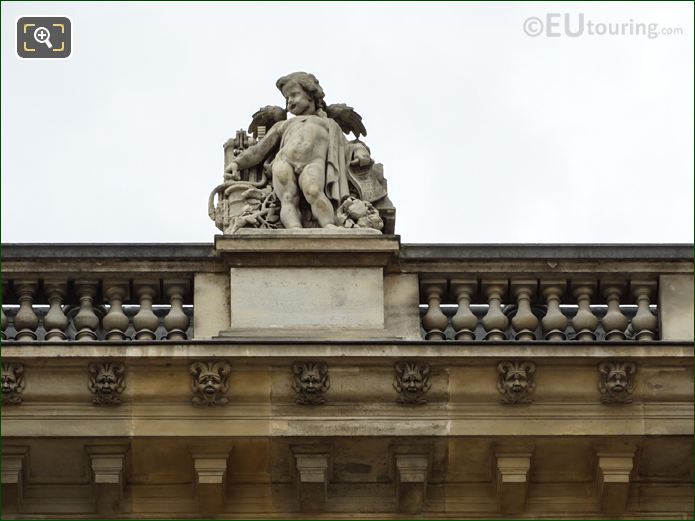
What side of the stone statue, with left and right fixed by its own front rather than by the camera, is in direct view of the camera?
front

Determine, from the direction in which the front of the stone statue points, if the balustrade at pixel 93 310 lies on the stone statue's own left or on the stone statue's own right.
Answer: on the stone statue's own right

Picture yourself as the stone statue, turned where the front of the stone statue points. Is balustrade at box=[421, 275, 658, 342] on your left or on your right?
on your left
